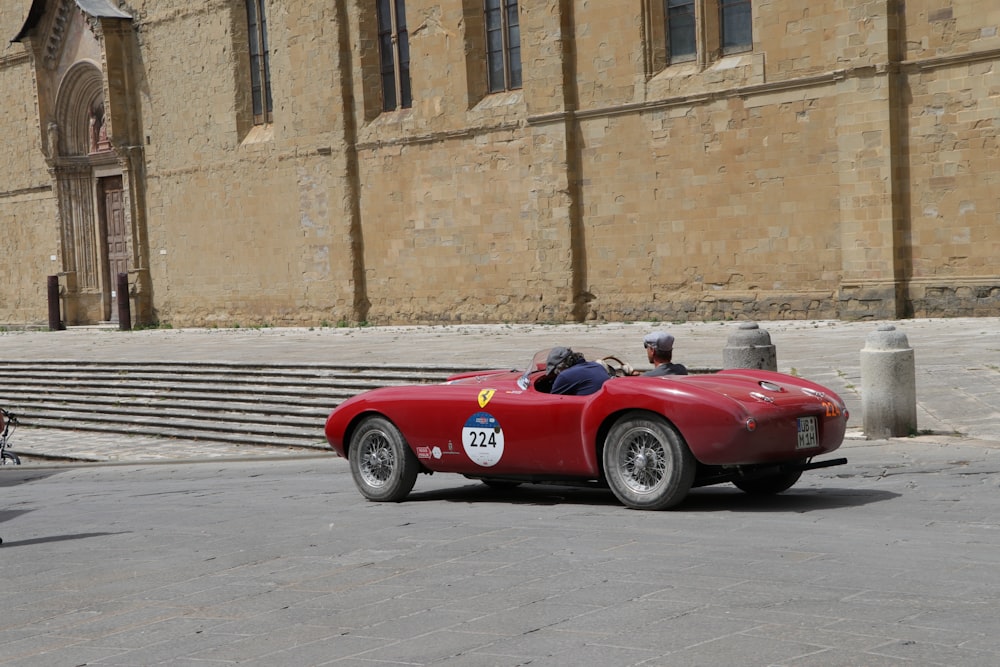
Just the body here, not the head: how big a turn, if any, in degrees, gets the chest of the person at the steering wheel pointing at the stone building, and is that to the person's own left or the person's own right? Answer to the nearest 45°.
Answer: approximately 45° to the person's own right

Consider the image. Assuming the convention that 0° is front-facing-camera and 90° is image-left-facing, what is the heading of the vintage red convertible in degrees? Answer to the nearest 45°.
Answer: approximately 135°

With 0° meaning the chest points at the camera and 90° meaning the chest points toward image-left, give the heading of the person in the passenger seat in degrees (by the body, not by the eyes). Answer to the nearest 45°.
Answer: approximately 135°

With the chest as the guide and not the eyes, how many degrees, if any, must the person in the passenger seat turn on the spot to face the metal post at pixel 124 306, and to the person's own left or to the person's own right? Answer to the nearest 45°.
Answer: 0° — they already face it

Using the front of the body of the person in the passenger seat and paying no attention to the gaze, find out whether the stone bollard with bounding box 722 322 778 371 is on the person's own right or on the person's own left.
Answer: on the person's own right

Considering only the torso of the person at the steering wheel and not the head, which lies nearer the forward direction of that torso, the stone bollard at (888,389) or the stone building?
the stone building

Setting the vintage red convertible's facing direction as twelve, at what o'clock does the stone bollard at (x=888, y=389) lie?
The stone bollard is roughly at 3 o'clock from the vintage red convertible.

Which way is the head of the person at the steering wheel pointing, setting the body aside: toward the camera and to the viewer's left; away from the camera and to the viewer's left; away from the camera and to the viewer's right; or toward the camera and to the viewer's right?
away from the camera and to the viewer's left

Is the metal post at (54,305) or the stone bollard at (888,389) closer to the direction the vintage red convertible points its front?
the metal post
